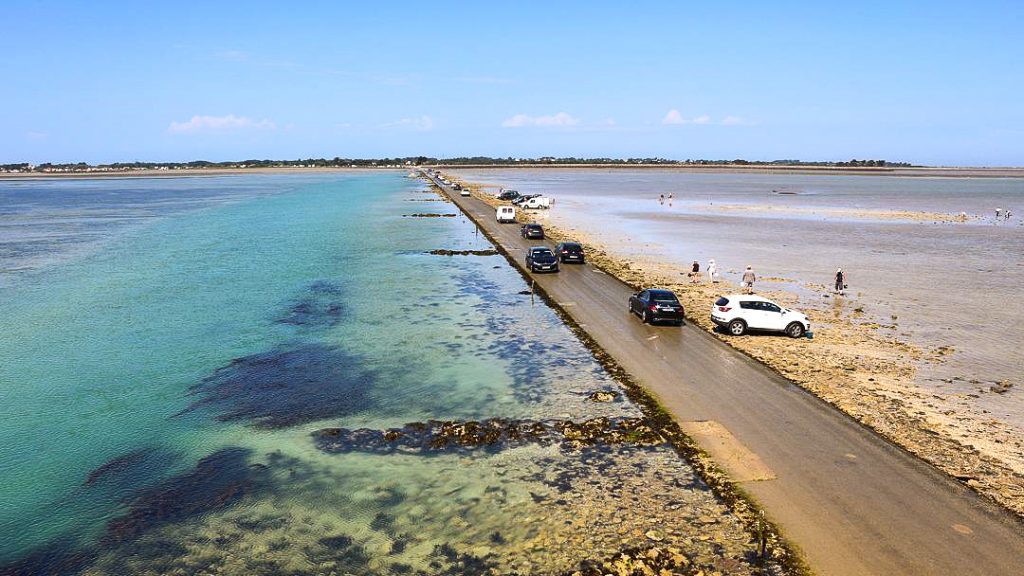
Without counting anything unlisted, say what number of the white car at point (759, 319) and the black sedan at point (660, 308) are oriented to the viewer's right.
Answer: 1

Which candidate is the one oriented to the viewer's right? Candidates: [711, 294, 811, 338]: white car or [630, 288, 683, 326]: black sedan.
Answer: the white car

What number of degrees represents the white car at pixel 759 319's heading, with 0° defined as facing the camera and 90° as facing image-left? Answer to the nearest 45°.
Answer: approximately 270°

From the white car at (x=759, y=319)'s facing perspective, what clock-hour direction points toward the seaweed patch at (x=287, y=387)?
The seaweed patch is roughly at 5 o'clock from the white car.

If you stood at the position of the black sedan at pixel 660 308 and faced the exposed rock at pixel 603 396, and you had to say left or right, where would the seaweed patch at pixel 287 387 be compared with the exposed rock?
right

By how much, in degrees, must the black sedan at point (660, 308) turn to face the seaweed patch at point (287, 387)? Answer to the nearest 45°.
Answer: approximately 90° to its left

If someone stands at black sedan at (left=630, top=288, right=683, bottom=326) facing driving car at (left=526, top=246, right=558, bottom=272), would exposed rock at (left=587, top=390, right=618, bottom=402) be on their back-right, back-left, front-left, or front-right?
back-left

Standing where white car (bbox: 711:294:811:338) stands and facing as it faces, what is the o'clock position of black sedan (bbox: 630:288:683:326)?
The black sedan is roughly at 6 o'clock from the white car.

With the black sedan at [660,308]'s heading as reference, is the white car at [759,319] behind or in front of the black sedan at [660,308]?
behind

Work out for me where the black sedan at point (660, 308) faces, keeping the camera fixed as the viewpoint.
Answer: facing away from the viewer and to the left of the viewer

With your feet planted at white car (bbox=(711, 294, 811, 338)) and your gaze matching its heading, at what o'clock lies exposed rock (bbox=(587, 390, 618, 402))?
The exposed rock is roughly at 4 o'clock from the white car.
